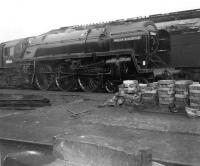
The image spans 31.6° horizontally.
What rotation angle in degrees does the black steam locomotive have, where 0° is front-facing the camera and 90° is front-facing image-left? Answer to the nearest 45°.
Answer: approximately 315°

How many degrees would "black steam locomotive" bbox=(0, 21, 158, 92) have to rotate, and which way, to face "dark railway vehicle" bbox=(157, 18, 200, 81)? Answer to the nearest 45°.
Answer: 0° — it already faces it
